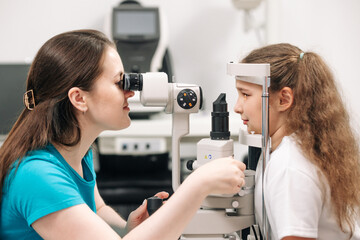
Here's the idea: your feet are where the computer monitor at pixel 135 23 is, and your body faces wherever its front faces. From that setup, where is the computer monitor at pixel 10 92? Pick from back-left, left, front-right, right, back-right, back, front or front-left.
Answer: right

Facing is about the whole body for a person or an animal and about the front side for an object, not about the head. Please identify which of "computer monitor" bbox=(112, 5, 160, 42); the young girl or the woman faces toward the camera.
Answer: the computer monitor

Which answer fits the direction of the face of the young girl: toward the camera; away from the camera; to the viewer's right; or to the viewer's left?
to the viewer's left

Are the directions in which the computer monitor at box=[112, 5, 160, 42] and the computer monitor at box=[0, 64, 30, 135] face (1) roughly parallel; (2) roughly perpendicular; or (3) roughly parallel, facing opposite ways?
roughly parallel

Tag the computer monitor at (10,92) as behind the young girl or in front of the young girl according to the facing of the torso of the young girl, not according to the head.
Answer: in front

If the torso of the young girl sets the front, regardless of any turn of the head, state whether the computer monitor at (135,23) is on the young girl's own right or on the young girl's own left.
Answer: on the young girl's own right

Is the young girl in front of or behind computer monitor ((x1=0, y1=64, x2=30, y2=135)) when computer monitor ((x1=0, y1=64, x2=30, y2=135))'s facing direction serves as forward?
in front

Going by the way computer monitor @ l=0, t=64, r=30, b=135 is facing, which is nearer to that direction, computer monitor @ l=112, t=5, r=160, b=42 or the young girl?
the young girl

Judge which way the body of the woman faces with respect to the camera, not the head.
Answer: to the viewer's right

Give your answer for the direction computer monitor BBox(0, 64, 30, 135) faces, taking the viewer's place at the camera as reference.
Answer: facing the viewer

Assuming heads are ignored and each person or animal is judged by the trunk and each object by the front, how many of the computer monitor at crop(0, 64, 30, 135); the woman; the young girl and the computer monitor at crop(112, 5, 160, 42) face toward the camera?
2

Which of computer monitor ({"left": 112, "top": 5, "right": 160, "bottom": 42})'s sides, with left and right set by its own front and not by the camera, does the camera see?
front

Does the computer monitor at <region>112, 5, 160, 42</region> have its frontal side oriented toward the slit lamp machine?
yes

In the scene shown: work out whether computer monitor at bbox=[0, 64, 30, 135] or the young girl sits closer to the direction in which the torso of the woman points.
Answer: the young girl

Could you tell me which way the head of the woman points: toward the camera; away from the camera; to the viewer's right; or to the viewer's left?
to the viewer's right

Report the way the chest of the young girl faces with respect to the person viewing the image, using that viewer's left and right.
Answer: facing to the left of the viewer

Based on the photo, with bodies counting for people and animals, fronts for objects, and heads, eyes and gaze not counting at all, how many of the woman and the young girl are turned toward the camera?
0

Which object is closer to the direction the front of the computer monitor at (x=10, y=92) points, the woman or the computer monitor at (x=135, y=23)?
the woman

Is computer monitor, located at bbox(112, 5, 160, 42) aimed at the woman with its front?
yes
